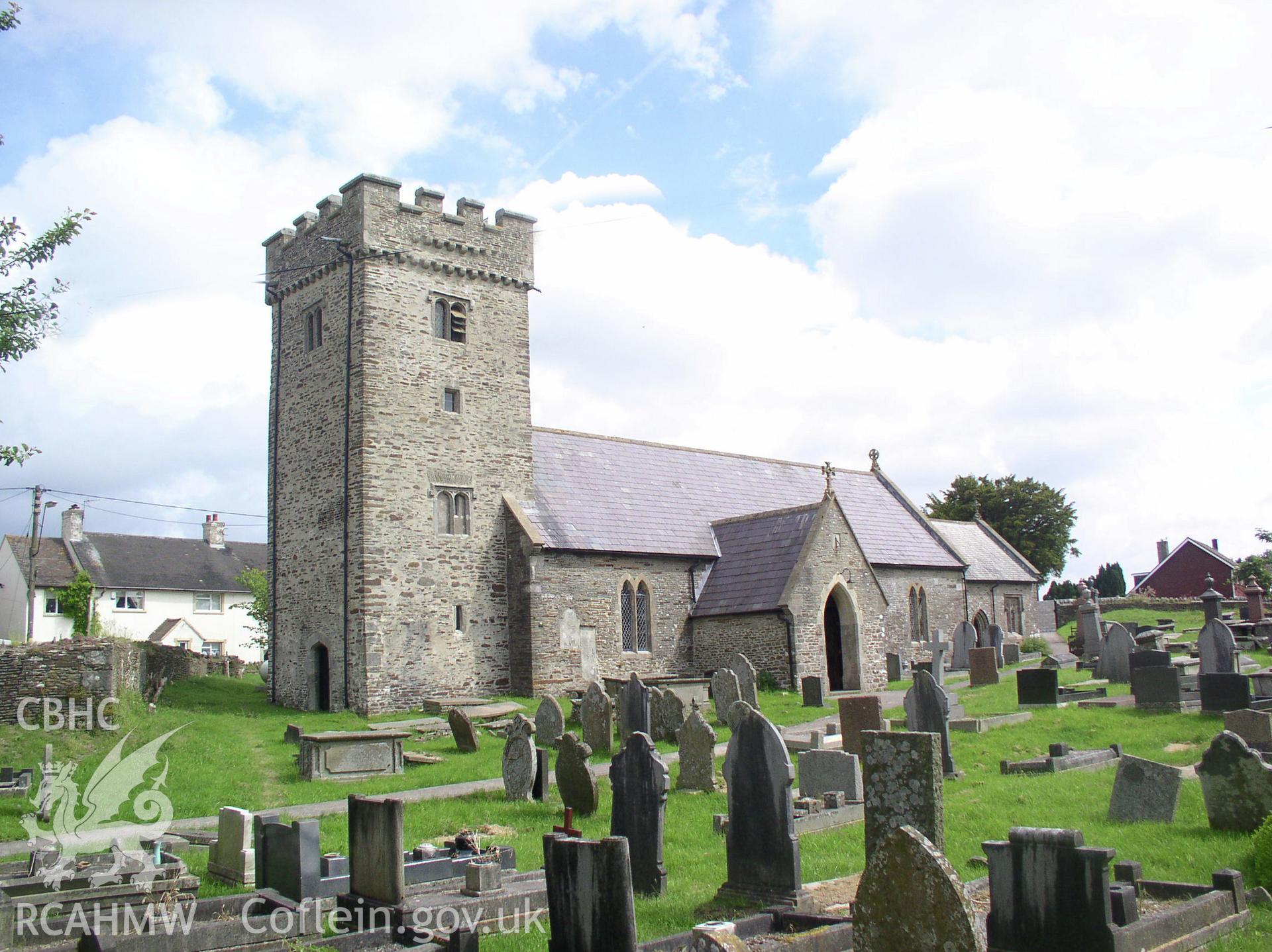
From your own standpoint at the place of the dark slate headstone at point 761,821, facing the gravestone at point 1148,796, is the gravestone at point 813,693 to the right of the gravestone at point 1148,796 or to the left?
left

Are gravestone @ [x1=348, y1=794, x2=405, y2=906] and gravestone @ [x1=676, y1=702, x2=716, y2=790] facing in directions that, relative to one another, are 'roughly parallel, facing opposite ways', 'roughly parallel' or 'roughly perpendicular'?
roughly parallel

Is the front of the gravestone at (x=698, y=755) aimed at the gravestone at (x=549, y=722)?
no

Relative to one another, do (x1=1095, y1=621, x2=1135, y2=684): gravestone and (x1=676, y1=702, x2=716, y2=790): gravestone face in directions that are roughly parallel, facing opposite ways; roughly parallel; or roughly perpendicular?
roughly parallel

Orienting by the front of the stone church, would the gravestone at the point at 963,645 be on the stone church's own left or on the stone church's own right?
on the stone church's own left

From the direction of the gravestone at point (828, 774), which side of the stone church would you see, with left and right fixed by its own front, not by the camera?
front

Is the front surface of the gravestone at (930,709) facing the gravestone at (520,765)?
no

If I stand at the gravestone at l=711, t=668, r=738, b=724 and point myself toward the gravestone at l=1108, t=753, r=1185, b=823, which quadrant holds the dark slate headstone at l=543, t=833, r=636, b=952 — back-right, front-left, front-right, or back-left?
front-right

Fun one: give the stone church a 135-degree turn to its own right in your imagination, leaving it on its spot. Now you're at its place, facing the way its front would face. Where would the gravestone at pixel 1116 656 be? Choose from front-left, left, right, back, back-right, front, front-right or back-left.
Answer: back
